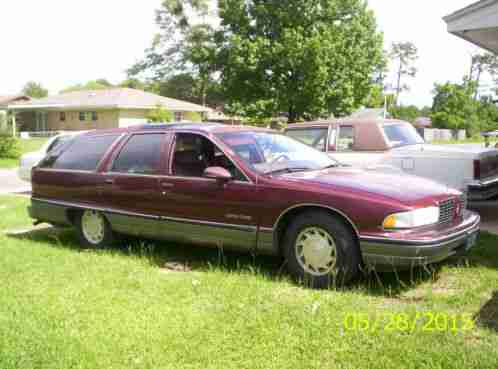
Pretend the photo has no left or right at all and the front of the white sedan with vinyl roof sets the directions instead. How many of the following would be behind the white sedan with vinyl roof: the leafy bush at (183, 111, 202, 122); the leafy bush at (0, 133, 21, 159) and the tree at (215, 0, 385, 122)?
0

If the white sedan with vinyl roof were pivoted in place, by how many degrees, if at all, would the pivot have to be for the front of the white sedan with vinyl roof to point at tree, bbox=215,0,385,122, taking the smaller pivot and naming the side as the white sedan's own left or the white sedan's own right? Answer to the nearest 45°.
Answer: approximately 45° to the white sedan's own right

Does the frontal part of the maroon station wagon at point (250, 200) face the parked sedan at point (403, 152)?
no

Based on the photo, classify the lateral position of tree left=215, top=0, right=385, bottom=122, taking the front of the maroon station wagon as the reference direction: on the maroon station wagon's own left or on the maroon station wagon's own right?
on the maroon station wagon's own left

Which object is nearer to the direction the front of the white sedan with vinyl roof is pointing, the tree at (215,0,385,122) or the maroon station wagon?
the tree

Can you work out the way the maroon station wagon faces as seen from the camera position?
facing the viewer and to the right of the viewer

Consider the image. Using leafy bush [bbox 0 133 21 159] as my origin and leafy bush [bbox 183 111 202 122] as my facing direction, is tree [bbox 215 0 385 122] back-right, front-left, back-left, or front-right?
front-right

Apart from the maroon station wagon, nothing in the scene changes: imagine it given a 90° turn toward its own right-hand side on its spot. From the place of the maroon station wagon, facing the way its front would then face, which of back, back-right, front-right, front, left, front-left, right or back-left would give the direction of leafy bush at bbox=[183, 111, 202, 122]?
back-right

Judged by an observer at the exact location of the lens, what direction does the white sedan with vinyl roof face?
facing away from the viewer and to the left of the viewer
